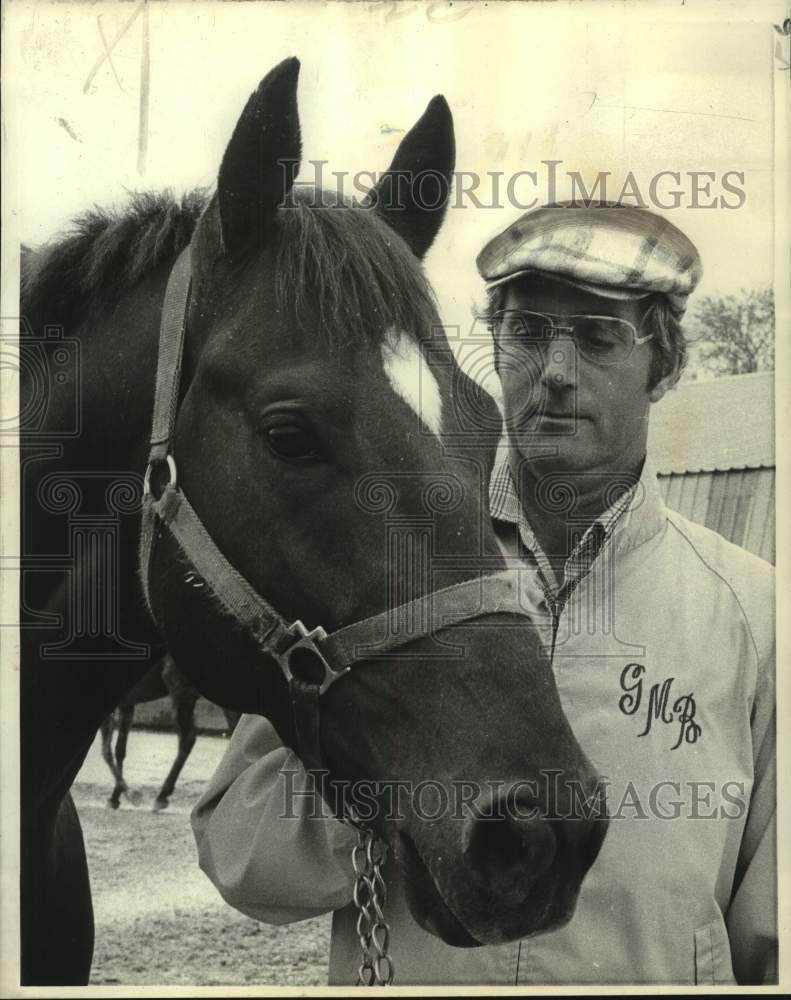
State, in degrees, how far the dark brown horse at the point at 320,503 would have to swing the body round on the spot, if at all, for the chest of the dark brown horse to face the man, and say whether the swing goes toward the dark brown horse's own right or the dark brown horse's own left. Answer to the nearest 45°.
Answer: approximately 90° to the dark brown horse's own left

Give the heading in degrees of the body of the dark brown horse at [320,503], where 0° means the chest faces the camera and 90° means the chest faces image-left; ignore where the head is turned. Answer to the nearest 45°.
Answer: approximately 315°

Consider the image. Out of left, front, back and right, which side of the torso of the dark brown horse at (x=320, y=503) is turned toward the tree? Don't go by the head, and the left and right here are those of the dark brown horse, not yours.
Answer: left
